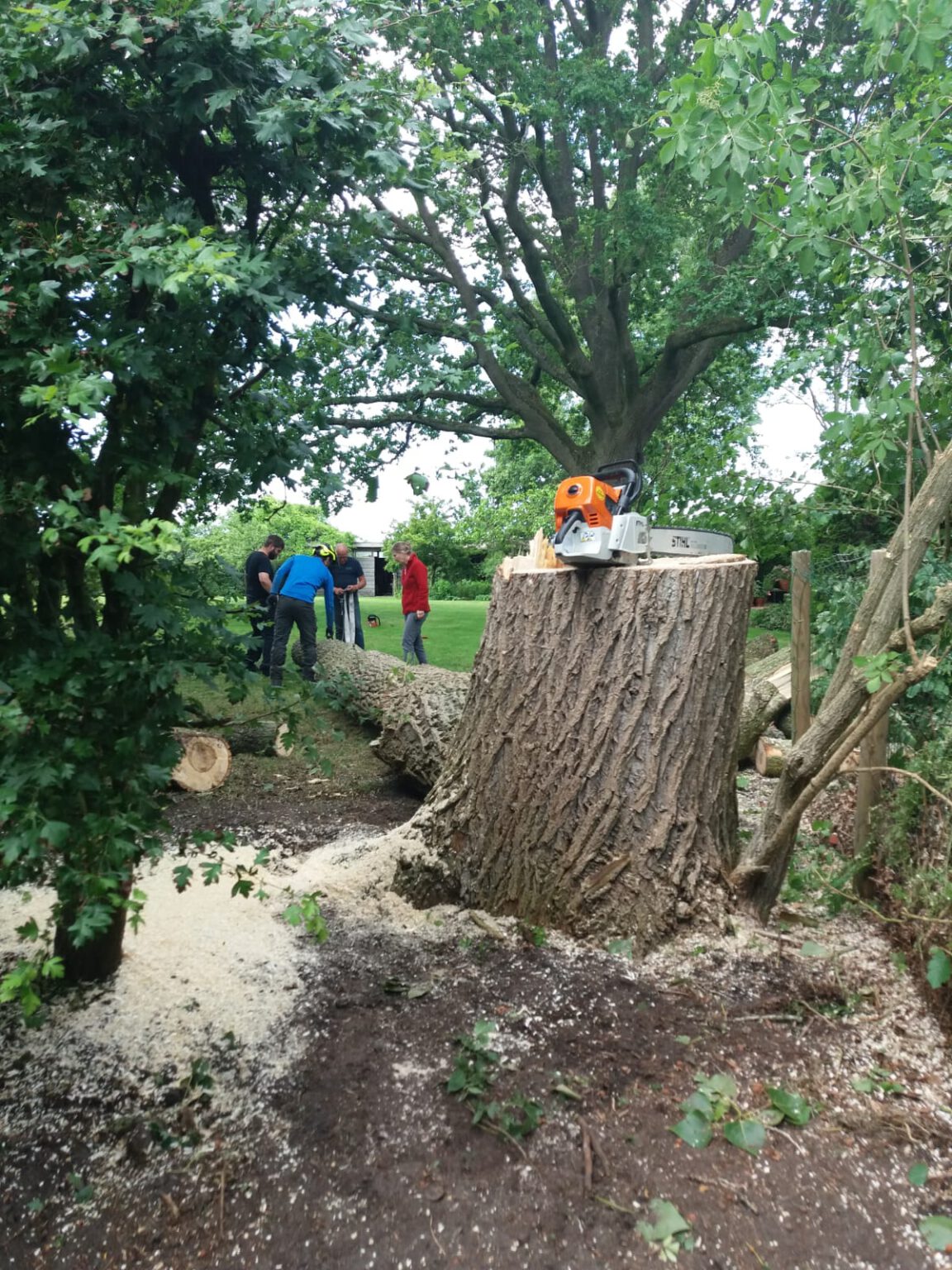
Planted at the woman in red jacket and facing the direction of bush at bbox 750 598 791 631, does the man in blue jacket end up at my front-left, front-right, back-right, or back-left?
back-right

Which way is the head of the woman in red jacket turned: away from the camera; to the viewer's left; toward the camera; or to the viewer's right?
to the viewer's left

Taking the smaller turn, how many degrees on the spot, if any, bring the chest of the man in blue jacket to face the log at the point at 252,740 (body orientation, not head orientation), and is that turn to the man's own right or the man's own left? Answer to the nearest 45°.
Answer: approximately 135° to the man's own right

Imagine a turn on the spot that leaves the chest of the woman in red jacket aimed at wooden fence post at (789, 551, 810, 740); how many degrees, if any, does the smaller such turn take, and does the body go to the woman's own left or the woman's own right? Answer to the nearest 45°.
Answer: approximately 90° to the woman's own left

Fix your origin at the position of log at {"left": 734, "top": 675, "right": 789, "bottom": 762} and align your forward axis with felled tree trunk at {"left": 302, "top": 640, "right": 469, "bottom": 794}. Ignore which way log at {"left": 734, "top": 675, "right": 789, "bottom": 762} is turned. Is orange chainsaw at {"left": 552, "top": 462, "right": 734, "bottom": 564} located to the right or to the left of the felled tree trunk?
left

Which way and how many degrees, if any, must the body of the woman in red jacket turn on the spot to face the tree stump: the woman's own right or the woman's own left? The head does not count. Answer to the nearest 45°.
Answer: approximately 90° to the woman's own left

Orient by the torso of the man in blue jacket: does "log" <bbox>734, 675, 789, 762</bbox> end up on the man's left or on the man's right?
on the man's right

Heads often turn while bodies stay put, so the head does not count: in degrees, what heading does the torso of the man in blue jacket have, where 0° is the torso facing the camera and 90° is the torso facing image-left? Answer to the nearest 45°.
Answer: approximately 225°
